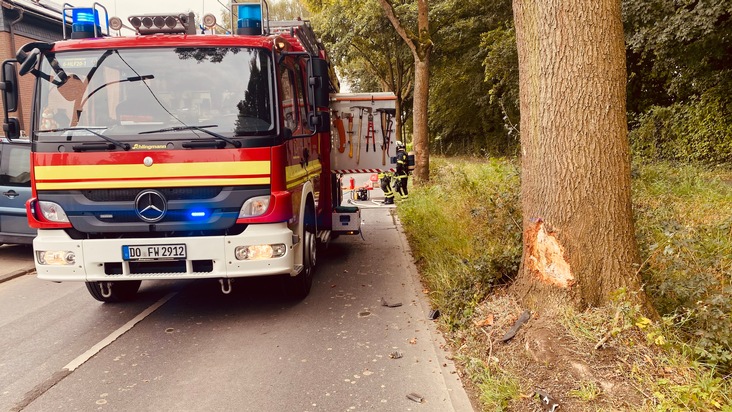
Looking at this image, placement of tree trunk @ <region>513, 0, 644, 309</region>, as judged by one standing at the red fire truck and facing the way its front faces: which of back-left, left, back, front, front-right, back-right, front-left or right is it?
front-left

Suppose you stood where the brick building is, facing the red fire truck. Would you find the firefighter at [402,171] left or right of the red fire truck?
left

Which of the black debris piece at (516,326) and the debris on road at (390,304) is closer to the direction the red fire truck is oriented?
the black debris piece

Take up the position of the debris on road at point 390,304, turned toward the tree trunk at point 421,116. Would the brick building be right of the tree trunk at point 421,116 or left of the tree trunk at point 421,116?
left

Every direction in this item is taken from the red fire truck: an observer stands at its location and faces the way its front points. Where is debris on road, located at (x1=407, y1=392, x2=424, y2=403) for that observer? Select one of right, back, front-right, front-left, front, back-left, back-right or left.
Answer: front-left

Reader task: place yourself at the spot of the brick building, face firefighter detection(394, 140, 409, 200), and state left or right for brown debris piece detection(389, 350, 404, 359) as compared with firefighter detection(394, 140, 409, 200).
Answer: right

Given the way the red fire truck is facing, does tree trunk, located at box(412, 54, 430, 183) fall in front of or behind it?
behind

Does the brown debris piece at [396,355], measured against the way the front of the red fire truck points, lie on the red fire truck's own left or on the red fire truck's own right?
on the red fire truck's own left

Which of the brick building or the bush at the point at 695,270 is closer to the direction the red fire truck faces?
the bush

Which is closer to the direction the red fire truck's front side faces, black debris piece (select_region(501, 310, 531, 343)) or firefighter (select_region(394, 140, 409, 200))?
the black debris piece

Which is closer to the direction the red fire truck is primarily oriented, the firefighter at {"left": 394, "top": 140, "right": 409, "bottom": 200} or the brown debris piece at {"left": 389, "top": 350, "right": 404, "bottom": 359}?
the brown debris piece

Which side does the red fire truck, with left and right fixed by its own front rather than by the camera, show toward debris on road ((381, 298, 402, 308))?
left

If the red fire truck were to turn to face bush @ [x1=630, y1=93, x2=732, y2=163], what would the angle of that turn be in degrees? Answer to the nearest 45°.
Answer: approximately 135° to its left

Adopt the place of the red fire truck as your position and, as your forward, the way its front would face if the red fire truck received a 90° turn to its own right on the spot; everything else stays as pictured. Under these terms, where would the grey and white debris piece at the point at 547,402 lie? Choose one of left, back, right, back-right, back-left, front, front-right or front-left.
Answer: back-left

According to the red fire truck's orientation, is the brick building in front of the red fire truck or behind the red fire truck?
behind

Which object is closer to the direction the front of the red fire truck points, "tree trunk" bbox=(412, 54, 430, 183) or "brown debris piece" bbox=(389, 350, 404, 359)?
the brown debris piece

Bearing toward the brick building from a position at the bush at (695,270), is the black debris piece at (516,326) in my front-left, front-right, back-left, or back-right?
front-left

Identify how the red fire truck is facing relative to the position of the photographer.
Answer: facing the viewer
